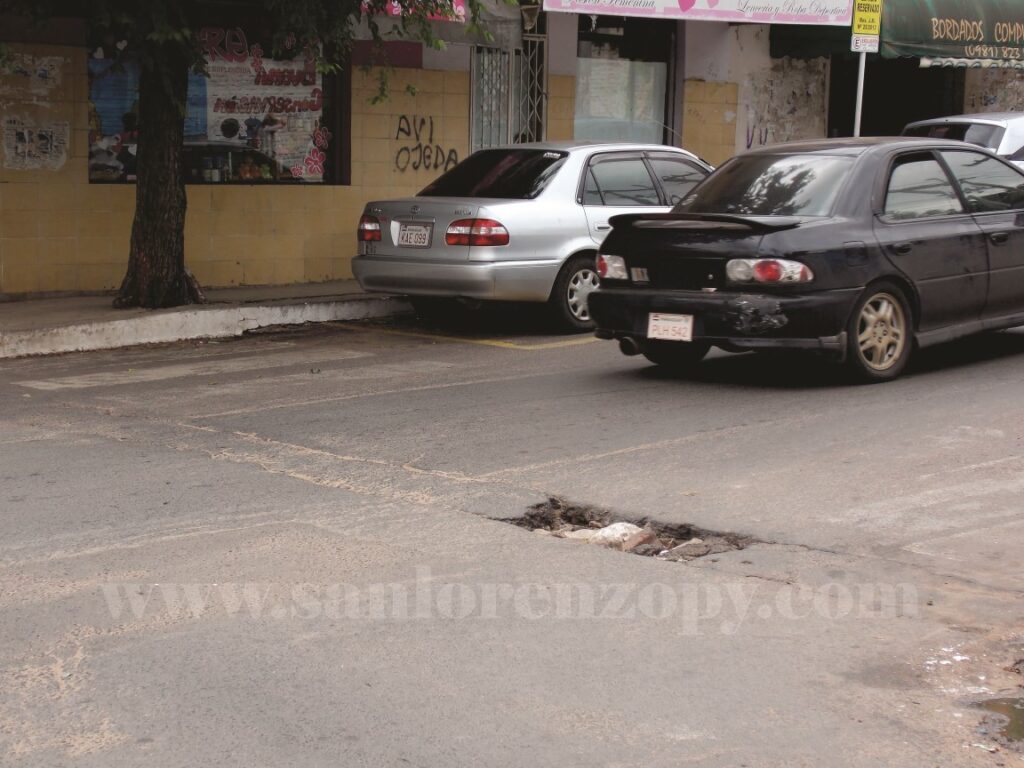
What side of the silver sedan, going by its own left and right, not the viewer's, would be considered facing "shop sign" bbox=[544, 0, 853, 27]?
front

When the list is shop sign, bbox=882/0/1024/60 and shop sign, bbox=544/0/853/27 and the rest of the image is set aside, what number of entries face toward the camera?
2

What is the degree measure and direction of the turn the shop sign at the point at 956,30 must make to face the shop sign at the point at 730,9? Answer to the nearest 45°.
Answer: approximately 45° to its right

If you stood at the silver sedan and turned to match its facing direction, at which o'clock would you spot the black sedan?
The black sedan is roughly at 3 o'clock from the silver sedan.

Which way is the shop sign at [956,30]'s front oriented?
toward the camera

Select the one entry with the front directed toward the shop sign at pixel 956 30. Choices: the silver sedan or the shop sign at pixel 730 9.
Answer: the silver sedan

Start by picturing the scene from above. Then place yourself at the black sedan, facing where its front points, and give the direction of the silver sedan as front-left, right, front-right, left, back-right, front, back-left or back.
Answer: left

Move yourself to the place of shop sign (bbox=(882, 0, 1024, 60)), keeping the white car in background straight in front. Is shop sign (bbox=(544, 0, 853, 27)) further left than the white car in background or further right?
right

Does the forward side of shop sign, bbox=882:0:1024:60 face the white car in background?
yes

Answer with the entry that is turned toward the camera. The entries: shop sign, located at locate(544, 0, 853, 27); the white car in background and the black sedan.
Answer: the shop sign

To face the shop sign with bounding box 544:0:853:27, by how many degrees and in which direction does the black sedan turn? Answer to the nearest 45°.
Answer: approximately 45° to its left

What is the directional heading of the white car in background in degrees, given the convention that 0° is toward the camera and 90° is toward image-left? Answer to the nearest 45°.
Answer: approximately 225°

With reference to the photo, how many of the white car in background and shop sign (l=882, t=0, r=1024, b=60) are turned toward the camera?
1

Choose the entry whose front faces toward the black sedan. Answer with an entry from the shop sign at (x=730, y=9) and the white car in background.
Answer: the shop sign

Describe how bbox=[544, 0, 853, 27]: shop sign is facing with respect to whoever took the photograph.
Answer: facing the viewer

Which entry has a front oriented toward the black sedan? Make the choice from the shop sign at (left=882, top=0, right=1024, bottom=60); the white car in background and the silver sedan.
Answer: the shop sign

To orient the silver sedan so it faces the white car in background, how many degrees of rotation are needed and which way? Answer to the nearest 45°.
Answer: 0° — it already faces it

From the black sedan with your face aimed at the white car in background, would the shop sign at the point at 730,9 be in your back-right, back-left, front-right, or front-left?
front-left
